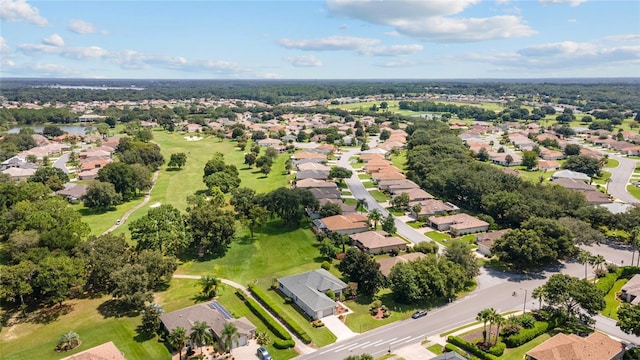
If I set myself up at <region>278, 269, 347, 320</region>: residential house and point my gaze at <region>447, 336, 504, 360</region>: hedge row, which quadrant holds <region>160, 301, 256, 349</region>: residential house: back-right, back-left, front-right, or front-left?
back-right

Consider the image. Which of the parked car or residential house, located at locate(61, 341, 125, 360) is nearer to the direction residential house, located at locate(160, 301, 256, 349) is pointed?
the parked car

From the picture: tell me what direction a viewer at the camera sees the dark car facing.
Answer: facing the viewer and to the left of the viewer

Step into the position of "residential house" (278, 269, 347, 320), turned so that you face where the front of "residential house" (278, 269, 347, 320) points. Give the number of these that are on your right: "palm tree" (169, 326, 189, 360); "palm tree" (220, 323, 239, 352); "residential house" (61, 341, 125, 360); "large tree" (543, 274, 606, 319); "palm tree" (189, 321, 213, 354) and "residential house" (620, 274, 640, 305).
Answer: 4

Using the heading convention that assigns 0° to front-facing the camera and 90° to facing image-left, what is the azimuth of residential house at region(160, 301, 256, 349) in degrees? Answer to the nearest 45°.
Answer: approximately 315°

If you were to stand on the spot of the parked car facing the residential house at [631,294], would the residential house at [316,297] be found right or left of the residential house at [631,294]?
left

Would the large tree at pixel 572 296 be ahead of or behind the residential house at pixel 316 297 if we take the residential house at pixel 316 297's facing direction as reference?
ahead

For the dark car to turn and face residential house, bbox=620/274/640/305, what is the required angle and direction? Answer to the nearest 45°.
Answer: approximately 135° to its left

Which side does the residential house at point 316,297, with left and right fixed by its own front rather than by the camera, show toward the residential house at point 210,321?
right

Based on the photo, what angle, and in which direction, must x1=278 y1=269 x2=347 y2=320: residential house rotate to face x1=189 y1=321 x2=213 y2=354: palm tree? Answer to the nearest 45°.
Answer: approximately 90° to its right

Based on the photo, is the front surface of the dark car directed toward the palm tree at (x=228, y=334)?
yes

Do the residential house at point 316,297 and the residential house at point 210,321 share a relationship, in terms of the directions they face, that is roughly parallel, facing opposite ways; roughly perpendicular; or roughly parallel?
roughly parallel

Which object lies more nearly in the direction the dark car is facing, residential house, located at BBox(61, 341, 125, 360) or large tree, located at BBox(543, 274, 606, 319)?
the residential house

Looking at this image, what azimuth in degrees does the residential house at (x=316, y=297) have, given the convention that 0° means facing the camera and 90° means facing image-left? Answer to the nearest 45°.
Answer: approximately 315°

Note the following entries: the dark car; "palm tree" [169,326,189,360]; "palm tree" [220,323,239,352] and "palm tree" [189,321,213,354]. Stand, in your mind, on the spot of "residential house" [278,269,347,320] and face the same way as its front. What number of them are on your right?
3

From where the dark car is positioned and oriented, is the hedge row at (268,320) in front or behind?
in front

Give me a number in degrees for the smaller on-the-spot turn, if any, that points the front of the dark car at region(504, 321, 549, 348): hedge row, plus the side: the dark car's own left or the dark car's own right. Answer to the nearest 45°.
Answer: approximately 135° to the dark car's own left
